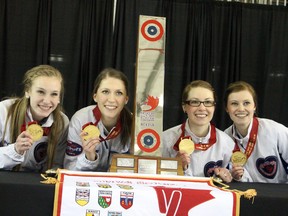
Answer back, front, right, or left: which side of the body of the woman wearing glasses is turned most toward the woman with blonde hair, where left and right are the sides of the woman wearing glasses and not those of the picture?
right

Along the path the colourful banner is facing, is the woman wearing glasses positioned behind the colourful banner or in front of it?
behind

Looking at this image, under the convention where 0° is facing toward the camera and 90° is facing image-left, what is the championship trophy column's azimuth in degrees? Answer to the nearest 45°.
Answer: approximately 0°
